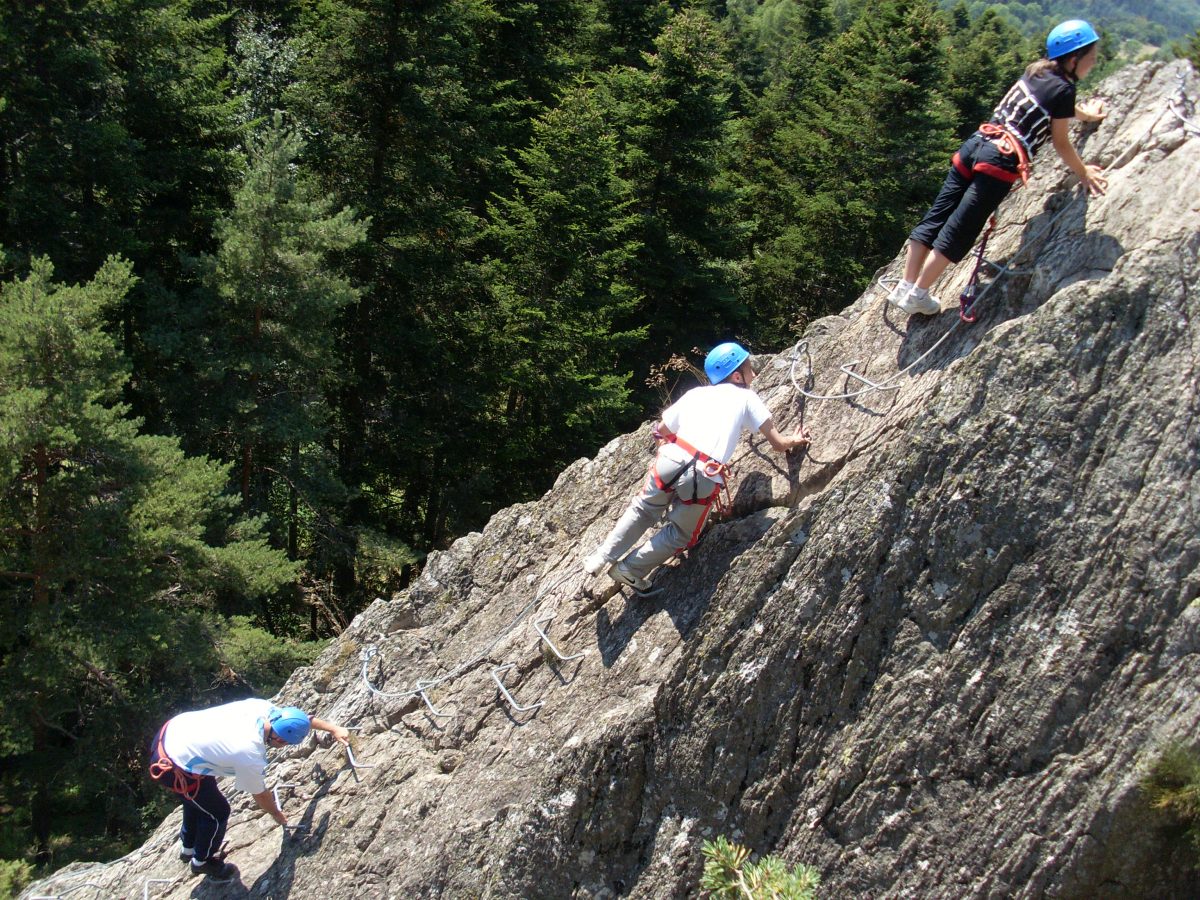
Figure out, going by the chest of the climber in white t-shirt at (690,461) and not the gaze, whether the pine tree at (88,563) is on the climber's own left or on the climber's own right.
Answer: on the climber's own left

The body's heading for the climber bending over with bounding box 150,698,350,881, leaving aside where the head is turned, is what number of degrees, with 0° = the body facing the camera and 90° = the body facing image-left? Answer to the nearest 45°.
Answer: approximately 270°

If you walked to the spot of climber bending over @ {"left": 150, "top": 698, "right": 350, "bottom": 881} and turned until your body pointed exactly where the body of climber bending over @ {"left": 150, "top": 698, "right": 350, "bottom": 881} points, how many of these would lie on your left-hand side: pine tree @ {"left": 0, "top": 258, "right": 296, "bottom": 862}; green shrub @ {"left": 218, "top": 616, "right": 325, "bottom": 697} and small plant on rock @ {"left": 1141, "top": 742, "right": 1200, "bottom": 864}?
2

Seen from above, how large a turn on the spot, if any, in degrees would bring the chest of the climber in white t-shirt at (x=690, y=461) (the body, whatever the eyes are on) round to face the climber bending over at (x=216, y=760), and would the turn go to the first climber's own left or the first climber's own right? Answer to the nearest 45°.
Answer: approximately 135° to the first climber's own left

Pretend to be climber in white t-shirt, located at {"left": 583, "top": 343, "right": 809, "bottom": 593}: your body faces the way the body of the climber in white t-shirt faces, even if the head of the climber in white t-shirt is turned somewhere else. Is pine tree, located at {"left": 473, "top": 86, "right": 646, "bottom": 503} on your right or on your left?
on your left

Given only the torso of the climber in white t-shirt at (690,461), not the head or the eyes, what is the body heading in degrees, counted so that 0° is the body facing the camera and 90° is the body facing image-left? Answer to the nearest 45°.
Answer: approximately 225°

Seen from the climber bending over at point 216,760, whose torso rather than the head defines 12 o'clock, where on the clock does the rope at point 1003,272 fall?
The rope is roughly at 1 o'clock from the climber bending over.

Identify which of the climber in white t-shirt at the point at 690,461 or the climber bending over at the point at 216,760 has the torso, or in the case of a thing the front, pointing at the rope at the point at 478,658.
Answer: the climber bending over

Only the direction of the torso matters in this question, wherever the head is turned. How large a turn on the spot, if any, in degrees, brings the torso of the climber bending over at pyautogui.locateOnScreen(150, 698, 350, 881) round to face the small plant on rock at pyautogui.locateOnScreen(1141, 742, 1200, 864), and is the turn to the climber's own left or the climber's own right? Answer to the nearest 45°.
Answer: approximately 45° to the climber's own right
